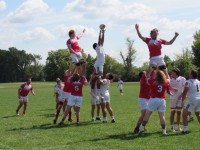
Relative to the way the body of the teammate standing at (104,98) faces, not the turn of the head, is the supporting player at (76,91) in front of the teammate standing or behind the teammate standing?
in front

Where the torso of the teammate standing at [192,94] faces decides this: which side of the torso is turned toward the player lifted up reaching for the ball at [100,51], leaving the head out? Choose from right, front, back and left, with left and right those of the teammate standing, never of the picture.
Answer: front

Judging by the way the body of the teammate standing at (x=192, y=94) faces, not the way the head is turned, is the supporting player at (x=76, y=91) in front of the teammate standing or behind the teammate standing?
in front

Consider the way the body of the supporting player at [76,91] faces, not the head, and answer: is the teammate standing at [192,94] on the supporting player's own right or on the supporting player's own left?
on the supporting player's own right

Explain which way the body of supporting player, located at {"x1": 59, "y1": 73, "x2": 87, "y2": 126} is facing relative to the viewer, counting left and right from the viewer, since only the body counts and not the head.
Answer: facing away from the viewer
